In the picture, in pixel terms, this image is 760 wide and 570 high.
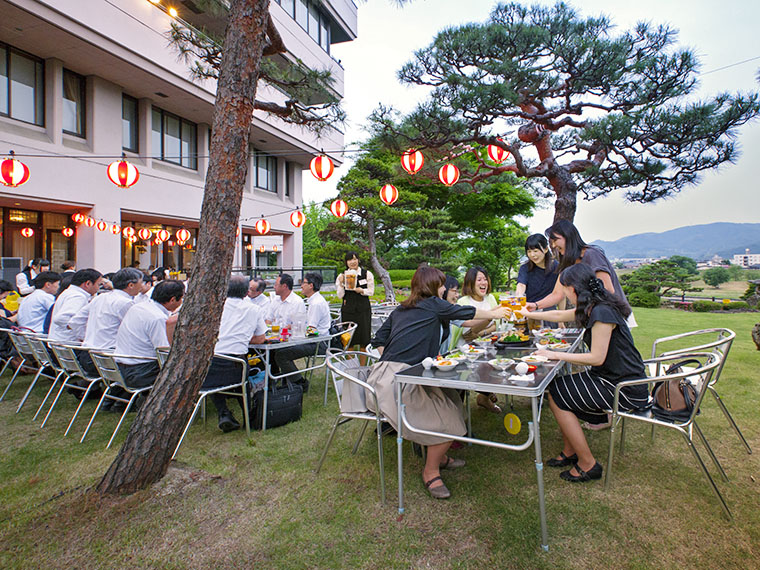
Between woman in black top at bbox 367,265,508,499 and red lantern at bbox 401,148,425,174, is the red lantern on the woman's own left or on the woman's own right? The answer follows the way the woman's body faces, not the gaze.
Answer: on the woman's own left

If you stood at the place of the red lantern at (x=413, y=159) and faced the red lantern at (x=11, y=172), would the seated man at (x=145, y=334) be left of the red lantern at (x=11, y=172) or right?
left

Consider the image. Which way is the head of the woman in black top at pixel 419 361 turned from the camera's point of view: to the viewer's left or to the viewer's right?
to the viewer's right

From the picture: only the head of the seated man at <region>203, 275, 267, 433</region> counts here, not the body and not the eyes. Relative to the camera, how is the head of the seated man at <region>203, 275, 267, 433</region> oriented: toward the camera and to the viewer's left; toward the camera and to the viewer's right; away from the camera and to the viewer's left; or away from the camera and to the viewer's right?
away from the camera and to the viewer's right

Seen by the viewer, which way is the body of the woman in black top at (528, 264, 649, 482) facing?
to the viewer's left

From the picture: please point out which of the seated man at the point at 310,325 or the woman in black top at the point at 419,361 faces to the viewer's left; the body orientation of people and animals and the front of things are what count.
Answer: the seated man

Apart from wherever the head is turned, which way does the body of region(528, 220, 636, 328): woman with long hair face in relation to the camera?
to the viewer's left

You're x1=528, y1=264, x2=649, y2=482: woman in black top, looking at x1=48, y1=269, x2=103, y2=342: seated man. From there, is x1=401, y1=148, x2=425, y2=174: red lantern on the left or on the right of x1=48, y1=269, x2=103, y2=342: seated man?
right

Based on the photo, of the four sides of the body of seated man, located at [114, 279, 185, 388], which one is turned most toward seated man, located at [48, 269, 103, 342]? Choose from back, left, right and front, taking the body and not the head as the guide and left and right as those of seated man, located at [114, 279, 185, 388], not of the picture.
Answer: left

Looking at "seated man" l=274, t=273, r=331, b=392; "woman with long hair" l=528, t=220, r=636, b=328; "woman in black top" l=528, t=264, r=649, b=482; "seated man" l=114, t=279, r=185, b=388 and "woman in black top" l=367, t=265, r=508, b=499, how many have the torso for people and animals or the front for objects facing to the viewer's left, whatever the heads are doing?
3

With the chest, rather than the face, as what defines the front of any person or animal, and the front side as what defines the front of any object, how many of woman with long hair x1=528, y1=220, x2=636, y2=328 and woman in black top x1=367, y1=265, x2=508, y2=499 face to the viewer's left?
1

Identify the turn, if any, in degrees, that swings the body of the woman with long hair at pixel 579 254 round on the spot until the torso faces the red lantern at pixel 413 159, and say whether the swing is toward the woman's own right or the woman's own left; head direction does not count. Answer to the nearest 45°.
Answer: approximately 45° to the woman's own right

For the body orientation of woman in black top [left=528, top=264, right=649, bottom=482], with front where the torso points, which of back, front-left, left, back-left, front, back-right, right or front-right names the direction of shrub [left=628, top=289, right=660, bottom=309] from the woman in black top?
right

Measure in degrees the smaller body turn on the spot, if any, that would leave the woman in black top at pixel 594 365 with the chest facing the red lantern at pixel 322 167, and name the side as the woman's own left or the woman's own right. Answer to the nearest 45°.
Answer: approximately 45° to the woman's own right

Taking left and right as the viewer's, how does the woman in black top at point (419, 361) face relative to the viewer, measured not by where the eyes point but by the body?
facing away from the viewer and to the right of the viewer

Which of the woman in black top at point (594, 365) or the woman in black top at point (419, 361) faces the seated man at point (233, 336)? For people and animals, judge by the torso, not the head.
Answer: the woman in black top at point (594, 365)

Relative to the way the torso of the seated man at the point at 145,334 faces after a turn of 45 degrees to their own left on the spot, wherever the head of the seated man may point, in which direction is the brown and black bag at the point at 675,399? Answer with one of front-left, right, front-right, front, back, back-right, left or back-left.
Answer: back-right

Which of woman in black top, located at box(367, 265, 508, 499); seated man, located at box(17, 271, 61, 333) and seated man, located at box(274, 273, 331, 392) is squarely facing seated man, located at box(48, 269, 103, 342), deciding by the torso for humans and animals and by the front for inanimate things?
seated man, located at box(274, 273, 331, 392)

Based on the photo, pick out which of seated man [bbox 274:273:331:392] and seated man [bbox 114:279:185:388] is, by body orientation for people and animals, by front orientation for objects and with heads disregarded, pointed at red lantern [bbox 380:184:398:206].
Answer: seated man [bbox 114:279:185:388]

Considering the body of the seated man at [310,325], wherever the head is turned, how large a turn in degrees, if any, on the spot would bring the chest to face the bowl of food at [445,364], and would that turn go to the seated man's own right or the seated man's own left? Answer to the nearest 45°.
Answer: approximately 90° to the seated man's own left

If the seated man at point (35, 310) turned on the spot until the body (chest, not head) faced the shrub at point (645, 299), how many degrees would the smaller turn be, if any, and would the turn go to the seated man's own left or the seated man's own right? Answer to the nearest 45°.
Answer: approximately 45° to the seated man's own right
